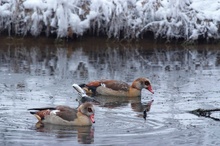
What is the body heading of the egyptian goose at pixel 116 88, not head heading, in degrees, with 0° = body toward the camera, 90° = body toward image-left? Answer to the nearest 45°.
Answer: approximately 270°

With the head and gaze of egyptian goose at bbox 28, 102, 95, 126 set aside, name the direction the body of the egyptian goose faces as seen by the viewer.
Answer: to the viewer's right

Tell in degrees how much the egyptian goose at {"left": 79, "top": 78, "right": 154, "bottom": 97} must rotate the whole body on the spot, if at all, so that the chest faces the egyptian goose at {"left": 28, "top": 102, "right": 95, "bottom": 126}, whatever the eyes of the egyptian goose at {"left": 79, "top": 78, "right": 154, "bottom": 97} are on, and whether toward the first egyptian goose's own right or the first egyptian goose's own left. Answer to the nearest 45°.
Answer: approximately 90° to the first egyptian goose's own right

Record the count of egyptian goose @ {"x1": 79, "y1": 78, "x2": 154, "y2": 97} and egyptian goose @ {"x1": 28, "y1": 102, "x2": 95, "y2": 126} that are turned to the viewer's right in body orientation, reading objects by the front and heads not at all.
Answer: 2

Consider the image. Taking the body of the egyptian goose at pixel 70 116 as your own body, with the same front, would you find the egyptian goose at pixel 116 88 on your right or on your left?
on your left
